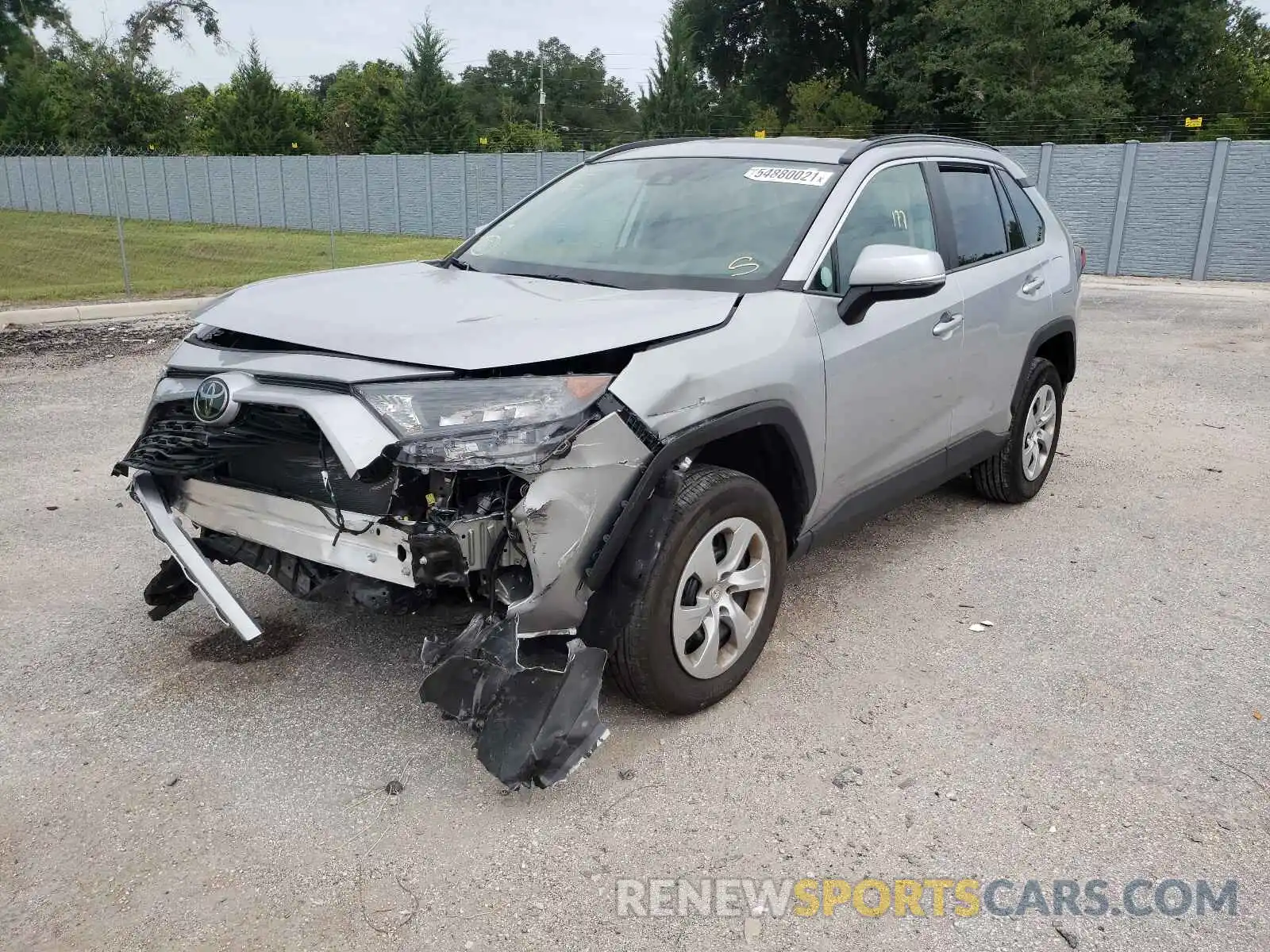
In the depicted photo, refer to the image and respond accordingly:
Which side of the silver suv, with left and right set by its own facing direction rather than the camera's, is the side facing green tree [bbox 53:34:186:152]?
right

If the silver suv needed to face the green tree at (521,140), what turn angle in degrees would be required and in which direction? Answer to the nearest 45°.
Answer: approximately 135° to its right

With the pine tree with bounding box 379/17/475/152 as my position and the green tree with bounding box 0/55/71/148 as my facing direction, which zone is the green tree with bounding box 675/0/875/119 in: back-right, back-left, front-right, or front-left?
back-right

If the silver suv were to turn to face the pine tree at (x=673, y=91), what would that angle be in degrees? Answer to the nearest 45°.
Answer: approximately 135° to its right

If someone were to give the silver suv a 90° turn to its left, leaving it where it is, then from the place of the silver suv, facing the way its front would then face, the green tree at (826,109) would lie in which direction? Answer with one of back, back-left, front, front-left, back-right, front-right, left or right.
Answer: back-left

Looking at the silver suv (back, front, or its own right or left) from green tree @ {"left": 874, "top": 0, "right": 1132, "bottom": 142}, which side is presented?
back

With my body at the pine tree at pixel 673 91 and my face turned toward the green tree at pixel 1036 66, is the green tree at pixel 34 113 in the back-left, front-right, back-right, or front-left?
back-right

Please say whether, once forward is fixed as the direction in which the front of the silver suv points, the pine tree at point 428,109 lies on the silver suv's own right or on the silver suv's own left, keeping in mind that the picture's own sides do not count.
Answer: on the silver suv's own right

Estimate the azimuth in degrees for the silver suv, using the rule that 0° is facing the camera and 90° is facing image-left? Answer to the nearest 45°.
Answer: approximately 45°

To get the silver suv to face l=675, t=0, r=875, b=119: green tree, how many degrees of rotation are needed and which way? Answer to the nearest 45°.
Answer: approximately 135° to its right

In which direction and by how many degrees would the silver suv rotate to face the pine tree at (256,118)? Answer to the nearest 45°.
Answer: approximately 135° to its right
